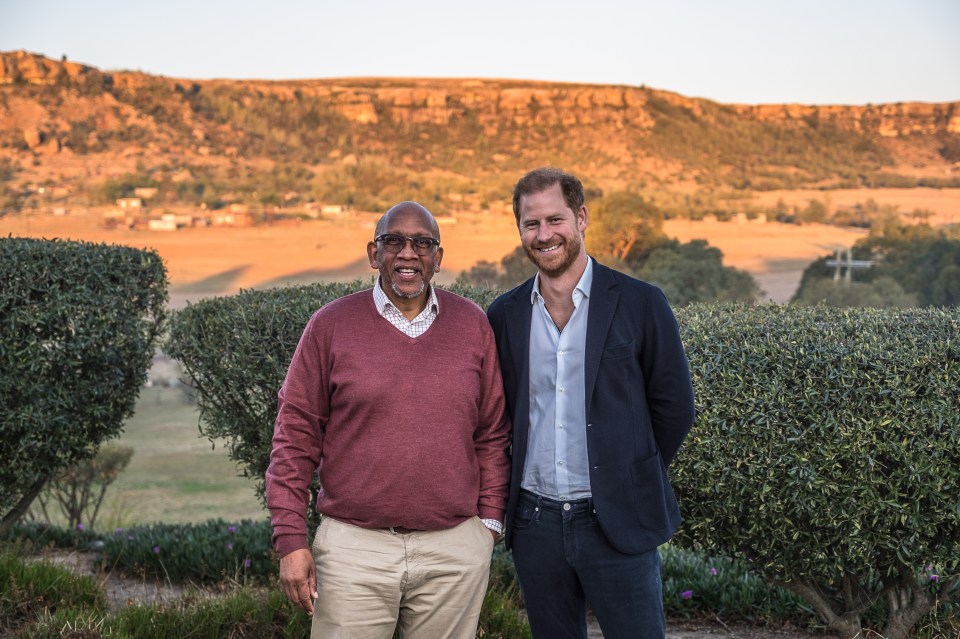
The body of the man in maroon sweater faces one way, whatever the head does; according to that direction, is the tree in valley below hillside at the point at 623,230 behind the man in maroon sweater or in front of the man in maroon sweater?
behind

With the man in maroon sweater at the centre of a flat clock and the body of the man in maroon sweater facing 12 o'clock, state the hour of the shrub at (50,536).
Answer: The shrub is roughly at 5 o'clock from the man in maroon sweater.

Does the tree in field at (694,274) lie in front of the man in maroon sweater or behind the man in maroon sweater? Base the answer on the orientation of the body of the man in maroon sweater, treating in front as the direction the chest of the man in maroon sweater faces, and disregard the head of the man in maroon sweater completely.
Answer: behind

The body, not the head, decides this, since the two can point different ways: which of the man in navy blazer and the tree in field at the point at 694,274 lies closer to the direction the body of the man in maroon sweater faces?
the man in navy blazer

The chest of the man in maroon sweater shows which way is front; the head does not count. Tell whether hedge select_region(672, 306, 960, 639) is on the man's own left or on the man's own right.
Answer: on the man's own left

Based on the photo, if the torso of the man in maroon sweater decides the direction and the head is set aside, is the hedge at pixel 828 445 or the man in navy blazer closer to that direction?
the man in navy blazer

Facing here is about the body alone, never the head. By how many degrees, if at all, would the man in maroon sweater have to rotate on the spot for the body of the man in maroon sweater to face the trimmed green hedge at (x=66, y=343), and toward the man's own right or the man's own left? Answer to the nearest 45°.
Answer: approximately 135° to the man's own right

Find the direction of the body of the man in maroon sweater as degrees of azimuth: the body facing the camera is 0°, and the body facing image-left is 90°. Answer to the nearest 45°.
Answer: approximately 0°

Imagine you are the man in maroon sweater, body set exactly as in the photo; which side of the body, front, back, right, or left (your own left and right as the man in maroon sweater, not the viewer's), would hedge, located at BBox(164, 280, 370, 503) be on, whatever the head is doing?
back

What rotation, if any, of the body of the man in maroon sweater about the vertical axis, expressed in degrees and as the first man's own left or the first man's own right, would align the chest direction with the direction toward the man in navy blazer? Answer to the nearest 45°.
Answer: approximately 90° to the first man's own left

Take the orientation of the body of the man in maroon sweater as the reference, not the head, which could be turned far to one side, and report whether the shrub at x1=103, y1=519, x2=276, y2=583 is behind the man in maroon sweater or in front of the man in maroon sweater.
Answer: behind
